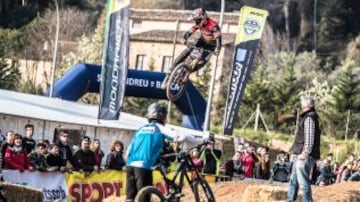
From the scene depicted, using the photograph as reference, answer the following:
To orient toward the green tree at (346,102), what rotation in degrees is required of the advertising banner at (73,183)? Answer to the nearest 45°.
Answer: approximately 135° to its left

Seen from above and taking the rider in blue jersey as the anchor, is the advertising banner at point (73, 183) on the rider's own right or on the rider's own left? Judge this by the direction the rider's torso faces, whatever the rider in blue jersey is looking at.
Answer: on the rider's own left

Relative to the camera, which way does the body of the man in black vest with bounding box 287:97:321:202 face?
to the viewer's left

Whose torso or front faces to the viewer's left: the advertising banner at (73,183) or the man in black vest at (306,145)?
the man in black vest

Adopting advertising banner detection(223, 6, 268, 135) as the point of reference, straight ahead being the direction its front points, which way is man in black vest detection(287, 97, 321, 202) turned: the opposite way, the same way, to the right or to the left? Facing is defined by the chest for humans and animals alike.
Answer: to the right
